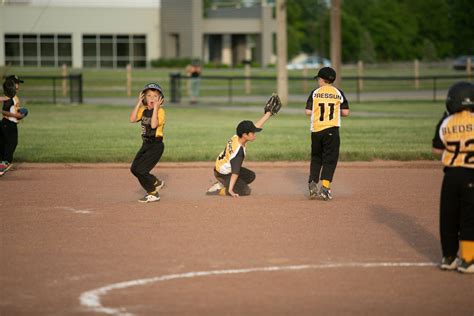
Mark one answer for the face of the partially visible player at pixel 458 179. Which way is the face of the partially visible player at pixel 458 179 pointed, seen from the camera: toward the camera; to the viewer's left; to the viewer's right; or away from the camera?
away from the camera

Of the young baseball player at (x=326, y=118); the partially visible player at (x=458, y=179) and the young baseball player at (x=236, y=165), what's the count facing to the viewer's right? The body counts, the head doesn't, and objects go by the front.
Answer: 1

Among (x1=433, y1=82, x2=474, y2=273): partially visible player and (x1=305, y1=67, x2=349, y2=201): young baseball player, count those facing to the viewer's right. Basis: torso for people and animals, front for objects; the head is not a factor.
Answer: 0

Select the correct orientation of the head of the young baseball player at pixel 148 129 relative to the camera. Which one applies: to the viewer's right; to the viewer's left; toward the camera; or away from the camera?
toward the camera

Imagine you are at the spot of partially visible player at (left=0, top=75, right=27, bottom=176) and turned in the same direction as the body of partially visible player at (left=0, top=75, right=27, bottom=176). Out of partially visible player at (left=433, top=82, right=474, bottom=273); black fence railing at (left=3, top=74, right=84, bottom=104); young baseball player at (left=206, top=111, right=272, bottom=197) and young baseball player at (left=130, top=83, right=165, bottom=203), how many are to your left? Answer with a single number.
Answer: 1

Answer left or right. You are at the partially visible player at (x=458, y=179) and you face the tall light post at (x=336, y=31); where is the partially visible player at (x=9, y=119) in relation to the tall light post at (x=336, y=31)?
left

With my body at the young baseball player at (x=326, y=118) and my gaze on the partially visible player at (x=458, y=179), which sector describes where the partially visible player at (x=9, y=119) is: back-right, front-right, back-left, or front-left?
back-right

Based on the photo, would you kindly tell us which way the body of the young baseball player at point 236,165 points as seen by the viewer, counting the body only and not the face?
to the viewer's right

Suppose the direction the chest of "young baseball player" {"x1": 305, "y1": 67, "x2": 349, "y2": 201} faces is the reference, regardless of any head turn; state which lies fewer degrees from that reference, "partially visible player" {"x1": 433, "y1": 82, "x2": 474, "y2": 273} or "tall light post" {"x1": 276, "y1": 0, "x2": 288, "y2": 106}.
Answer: the tall light post

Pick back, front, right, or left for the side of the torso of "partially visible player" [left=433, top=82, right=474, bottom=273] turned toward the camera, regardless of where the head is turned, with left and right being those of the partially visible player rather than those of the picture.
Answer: back

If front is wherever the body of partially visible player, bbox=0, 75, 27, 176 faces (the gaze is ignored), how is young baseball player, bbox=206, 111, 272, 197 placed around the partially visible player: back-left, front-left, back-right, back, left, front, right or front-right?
front-right

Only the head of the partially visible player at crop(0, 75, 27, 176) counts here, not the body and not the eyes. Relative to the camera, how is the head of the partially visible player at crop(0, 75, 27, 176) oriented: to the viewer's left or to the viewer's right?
to the viewer's right

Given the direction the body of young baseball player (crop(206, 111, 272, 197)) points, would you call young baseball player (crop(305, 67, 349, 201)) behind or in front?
in front

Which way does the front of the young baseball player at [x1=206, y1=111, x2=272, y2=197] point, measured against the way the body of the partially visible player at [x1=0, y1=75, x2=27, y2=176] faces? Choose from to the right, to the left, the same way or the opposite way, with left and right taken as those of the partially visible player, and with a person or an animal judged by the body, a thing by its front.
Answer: the same way

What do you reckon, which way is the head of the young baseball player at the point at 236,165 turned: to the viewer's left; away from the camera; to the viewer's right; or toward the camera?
to the viewer's right

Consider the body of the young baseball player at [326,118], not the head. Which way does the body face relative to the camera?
away from the camera

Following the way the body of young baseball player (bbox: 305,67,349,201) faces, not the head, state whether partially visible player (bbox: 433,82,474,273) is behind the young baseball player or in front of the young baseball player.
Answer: behind
